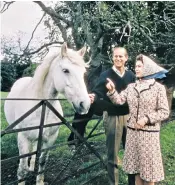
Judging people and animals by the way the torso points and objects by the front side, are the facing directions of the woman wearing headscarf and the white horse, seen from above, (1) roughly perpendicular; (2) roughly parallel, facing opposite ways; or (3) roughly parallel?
roughly perpendicular

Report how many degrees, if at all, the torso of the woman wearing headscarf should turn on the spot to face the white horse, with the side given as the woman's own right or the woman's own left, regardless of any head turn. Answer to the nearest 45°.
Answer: approximately 90° to the woman's own right

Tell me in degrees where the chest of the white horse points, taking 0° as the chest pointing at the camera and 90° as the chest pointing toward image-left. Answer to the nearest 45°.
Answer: approximately 315°

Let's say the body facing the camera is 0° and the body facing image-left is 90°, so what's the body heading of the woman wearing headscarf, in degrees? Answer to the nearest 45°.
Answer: approximately 45°
